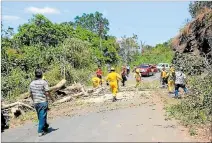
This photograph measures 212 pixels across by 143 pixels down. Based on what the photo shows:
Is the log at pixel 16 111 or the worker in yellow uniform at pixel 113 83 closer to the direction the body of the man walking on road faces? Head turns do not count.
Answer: the worker in yellow uniform

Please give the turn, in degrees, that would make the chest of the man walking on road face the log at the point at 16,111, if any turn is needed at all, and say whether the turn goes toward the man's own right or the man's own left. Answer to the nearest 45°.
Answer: approximately 45° to the man's own left

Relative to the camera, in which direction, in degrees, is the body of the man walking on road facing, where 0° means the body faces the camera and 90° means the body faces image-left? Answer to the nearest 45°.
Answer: approximately 225°

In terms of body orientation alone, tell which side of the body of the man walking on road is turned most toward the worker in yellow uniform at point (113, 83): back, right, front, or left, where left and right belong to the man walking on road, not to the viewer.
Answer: front

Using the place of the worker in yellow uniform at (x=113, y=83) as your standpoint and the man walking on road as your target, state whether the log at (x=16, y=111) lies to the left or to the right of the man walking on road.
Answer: right
